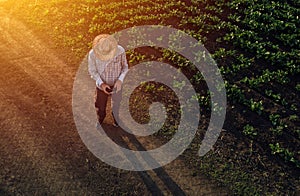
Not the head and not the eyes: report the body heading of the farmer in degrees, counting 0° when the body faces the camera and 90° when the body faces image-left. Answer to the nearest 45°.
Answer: approximately 0°

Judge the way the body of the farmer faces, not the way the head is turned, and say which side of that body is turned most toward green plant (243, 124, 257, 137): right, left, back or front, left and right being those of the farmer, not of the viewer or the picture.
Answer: left
